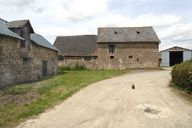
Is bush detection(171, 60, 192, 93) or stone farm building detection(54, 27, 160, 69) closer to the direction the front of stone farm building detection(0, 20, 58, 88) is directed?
the bush

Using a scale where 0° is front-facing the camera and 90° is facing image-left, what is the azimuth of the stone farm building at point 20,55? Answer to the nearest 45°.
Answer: approximately 315°

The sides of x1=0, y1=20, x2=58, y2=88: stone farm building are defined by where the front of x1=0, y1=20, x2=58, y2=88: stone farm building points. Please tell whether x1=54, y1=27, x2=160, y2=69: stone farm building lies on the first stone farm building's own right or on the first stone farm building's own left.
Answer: on the first stone farm building's own left

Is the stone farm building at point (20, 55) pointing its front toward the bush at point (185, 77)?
yes
